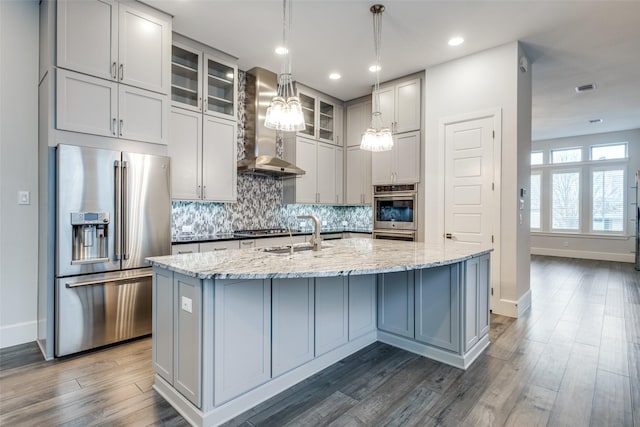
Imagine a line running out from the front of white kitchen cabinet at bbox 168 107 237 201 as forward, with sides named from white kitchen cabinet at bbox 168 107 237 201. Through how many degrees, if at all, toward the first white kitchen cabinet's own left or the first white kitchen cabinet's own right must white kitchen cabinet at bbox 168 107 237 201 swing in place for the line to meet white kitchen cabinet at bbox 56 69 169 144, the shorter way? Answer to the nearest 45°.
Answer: approximately 90° to the first white kitchen cabinet's own right

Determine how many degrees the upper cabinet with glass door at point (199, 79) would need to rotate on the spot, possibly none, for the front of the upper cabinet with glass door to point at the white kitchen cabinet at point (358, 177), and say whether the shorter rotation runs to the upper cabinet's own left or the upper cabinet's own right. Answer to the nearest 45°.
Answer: approximately 45° to the upper cabinet's own left

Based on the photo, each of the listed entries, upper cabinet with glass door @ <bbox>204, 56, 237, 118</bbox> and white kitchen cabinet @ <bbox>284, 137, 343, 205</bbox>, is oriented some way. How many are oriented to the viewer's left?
0

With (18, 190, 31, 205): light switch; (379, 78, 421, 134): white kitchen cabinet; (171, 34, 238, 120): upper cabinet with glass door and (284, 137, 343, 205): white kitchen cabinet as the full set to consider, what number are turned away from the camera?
0

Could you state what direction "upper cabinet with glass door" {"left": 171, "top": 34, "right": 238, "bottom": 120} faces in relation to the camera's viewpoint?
facing the viewer and to the right of the viewer

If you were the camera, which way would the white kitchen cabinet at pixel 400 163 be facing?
facing the viewer and to the left of the viewer

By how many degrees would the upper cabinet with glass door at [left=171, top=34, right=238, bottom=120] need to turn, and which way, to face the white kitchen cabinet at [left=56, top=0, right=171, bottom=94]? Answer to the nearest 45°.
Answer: approximately 90° to its right

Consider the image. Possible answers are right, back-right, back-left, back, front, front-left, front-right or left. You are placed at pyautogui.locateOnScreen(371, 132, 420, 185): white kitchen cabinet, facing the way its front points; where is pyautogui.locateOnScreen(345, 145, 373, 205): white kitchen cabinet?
right

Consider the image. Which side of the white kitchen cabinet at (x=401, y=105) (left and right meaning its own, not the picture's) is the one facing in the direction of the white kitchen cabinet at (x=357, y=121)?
right

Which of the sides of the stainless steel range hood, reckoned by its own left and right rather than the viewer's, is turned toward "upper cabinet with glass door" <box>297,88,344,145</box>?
left

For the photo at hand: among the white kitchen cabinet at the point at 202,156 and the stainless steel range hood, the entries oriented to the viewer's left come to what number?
0

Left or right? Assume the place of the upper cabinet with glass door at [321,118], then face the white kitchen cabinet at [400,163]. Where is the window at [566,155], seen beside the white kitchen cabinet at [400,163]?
left
